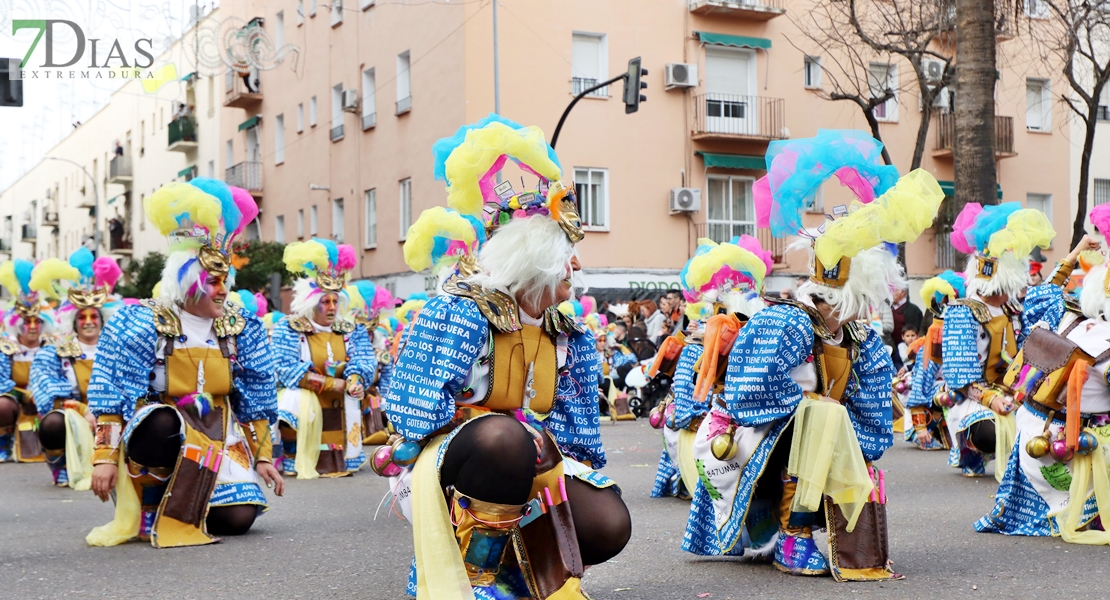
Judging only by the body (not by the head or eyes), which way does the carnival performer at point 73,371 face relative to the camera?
toward the camera

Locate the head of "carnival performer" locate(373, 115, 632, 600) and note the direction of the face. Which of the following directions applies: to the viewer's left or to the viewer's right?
to the viewer's right

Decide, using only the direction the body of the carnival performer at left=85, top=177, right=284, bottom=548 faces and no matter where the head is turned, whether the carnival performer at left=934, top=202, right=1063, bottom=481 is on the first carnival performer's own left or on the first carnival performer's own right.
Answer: on the first carnival performer's own left

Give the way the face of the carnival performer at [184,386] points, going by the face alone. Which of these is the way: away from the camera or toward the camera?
toward the camera

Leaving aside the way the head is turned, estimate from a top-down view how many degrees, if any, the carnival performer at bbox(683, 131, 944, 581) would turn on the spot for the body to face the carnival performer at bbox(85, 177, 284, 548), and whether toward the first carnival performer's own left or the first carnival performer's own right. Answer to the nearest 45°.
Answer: approximately 135° to the first carnival performer's own right

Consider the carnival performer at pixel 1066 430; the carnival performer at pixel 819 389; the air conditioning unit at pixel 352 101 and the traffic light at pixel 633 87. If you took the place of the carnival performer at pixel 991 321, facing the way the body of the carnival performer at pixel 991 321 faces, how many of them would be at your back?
2

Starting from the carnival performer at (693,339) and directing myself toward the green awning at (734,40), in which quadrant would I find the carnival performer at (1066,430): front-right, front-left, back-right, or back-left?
back-right

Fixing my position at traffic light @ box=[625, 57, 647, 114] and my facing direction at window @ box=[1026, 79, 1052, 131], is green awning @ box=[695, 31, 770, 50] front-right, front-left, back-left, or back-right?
front-left

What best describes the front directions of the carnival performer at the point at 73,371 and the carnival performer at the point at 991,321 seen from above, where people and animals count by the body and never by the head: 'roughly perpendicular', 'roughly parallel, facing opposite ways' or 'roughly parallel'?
roughly parallel

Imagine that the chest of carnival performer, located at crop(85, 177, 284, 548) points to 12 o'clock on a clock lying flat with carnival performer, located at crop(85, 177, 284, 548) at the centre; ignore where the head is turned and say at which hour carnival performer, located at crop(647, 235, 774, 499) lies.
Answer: carnival performer, located at crop(647, 235, 774, 499) is roughly at 10 o'clock from carnival performer, located at crop(85, 177, 284, 548).

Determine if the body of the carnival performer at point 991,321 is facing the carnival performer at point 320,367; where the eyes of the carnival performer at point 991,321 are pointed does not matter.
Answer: no

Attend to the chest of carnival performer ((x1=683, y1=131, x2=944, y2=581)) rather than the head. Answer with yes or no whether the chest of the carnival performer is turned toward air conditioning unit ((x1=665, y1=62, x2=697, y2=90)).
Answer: no

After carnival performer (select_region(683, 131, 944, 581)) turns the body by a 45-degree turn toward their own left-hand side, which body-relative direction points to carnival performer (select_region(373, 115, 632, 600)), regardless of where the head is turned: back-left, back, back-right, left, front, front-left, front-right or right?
back-right

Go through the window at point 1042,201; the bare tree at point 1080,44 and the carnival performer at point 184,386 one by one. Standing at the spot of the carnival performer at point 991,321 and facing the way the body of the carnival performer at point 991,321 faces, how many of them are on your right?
1

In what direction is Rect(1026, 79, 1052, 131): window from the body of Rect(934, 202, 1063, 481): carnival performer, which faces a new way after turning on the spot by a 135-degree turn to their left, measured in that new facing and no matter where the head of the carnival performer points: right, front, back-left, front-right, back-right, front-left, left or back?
front

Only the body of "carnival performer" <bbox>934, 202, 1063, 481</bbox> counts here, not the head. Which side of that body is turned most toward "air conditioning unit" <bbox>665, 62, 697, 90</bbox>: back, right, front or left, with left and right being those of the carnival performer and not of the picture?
back

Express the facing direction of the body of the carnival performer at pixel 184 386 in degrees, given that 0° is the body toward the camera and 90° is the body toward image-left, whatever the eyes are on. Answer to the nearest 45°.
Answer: approximately 315°
